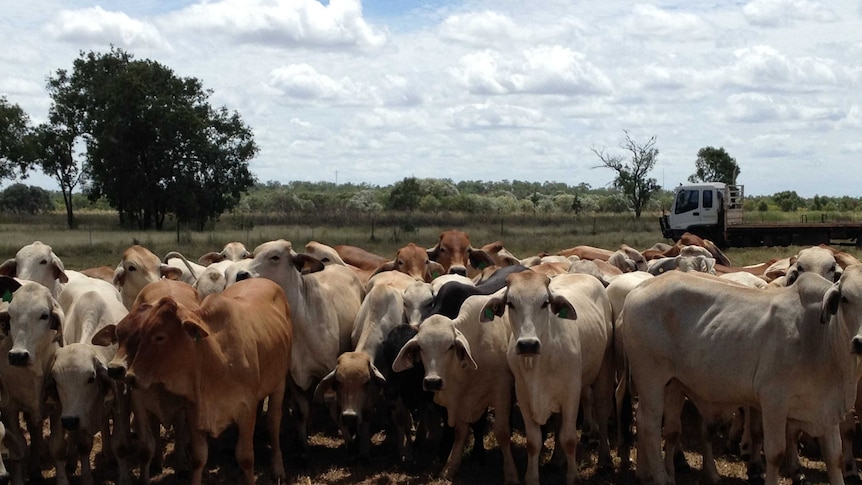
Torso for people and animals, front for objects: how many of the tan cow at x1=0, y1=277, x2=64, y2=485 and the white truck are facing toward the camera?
1

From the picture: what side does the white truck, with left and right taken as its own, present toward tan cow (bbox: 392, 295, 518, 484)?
left

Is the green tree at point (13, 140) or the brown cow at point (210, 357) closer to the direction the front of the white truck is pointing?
the green tree

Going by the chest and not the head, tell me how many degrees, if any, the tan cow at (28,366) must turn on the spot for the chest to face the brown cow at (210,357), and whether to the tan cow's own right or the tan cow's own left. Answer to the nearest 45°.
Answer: approximately 45° to the tan cow's own left

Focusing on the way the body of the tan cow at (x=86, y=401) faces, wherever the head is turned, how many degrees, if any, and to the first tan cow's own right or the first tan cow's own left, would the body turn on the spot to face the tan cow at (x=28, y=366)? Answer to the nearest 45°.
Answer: approximately 135° to the first tan cow's own right

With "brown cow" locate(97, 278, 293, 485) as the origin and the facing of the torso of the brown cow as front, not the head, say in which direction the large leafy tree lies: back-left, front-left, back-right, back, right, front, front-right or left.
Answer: back-right

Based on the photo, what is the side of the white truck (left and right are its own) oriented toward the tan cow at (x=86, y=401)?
left

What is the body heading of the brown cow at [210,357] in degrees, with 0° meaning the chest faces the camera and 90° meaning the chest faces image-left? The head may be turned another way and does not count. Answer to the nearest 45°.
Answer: approximately 45°

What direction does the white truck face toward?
to the viewer's left

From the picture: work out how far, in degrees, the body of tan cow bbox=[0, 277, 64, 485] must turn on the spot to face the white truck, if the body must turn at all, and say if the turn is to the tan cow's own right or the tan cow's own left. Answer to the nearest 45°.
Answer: approximately 135° to the tan cow's own left

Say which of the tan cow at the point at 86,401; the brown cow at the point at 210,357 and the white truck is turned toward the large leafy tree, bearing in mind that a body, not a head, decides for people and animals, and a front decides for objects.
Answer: the white truck
